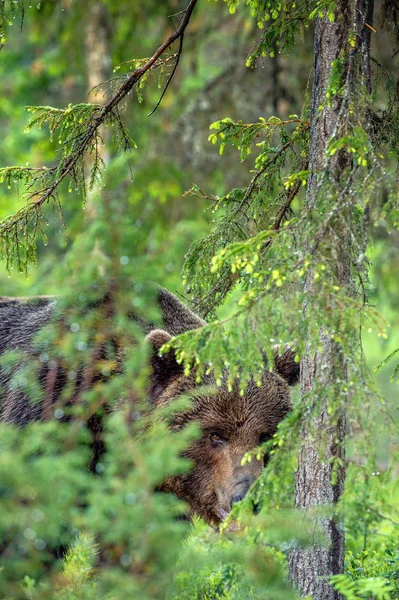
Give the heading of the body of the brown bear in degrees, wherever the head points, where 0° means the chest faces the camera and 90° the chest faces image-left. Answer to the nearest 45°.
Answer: approximately 315°

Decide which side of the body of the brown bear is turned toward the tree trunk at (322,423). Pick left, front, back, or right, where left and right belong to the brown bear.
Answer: front
